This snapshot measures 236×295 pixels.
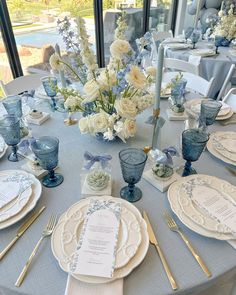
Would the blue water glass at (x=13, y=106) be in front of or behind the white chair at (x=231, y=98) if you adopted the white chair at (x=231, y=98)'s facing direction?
in front

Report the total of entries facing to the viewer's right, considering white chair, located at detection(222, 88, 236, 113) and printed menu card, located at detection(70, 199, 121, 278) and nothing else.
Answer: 0

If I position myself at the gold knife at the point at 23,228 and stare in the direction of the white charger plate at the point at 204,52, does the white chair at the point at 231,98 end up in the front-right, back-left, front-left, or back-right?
front-right

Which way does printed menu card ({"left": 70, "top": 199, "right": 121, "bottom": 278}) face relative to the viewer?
toward the camera
